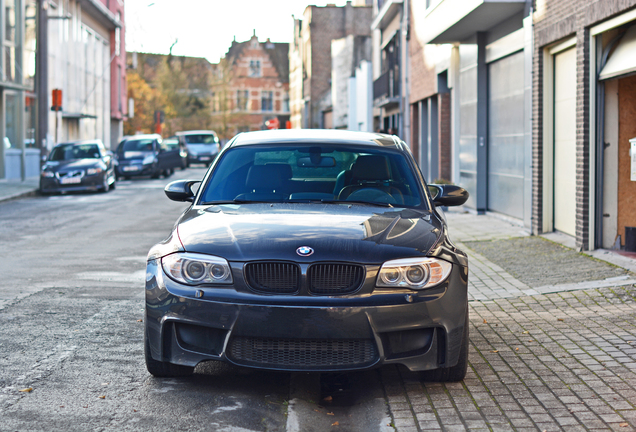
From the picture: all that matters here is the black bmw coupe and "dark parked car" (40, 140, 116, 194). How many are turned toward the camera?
2

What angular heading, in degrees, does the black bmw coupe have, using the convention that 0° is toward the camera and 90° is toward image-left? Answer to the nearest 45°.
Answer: approximately 0°

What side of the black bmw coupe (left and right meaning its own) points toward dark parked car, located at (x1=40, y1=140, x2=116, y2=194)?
back

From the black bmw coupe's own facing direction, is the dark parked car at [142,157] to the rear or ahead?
to the rear

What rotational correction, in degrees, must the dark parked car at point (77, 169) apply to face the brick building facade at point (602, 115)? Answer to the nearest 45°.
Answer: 0° — it already faces it

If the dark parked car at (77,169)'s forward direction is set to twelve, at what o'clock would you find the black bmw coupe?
The black bmw coupe is roughly at 12 o'clock from the dark parked car.

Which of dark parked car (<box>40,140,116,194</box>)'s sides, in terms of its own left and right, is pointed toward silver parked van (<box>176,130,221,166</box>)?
back
